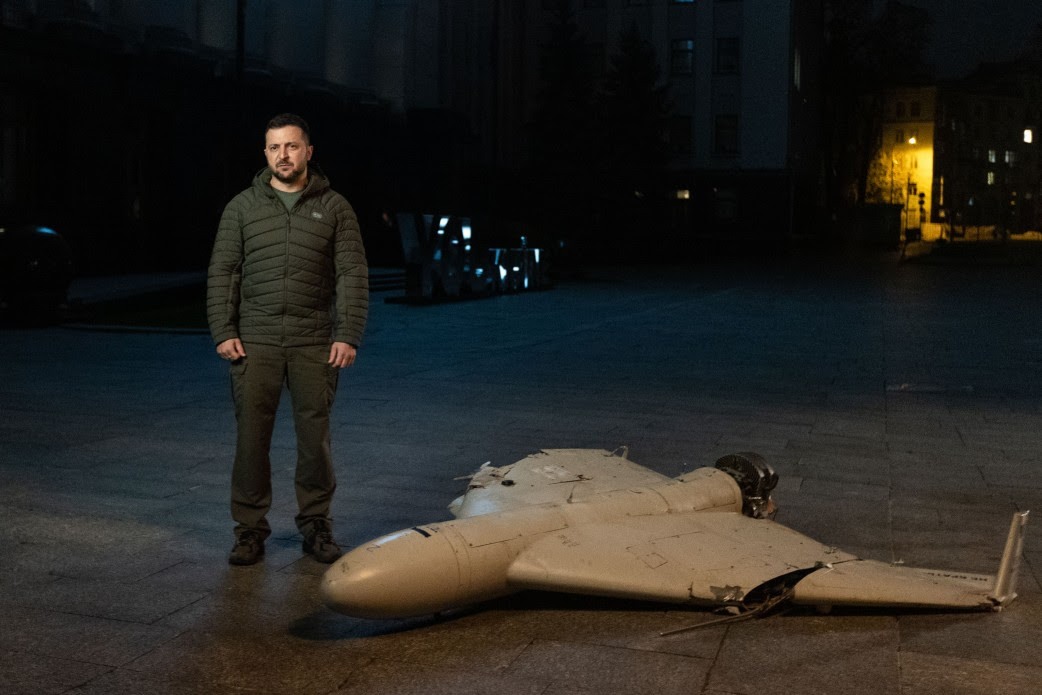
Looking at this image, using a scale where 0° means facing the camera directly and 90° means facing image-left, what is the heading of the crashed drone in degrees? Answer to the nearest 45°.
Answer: approximately 45°

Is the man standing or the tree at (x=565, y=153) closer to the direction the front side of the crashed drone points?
the man standing

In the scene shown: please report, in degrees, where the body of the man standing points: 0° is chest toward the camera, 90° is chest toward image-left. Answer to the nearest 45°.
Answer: approximately 0°

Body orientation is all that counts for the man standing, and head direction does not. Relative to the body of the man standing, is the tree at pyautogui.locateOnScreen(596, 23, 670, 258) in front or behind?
behind

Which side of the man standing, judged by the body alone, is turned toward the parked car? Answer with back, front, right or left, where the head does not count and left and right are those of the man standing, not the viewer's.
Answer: back

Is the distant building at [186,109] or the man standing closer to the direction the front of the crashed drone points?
the man standing

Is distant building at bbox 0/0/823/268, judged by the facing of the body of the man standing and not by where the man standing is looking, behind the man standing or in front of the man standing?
behind

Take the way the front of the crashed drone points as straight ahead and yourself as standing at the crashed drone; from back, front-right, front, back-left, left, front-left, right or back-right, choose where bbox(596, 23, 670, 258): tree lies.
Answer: back-right

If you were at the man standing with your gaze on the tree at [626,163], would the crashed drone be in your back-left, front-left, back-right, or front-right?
back-right

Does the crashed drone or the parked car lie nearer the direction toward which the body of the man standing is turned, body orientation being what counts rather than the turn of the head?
the crashed drone

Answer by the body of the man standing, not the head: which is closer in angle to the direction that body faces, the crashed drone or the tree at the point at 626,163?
the crashed drone

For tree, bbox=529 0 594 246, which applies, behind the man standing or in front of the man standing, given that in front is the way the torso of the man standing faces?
behind
